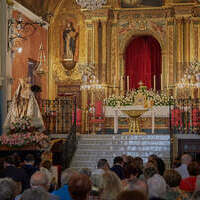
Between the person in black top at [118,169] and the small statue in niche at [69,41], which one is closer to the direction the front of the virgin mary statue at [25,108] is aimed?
the person in black top

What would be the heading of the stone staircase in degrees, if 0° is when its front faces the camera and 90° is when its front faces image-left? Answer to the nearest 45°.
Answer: approximately 0°

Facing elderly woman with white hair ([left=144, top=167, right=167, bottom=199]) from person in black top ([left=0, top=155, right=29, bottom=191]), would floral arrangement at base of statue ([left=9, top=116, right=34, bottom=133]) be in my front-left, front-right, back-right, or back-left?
back-left

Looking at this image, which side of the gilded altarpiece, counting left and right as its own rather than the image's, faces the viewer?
front

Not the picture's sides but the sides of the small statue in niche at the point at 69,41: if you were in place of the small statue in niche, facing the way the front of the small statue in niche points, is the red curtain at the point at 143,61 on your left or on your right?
on your left

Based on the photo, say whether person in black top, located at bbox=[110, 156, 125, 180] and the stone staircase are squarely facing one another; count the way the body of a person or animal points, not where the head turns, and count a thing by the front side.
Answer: yes

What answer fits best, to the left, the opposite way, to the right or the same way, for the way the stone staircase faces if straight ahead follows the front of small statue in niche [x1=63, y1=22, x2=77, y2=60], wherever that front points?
the same way

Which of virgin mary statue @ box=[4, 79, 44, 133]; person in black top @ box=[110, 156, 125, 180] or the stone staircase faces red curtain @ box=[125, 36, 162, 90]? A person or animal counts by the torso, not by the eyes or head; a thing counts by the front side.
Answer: the person in black top

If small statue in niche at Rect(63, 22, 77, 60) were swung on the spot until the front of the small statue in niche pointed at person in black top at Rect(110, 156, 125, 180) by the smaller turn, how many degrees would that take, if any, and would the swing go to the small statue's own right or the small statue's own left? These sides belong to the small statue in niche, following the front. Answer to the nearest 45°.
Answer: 0° — it already faces them

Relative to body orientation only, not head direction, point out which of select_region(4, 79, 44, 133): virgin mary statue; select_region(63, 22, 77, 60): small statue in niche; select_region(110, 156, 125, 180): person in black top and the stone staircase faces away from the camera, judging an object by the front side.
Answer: the person in black top

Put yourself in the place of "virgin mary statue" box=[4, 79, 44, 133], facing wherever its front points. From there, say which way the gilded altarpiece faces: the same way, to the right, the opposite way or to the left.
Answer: the same way

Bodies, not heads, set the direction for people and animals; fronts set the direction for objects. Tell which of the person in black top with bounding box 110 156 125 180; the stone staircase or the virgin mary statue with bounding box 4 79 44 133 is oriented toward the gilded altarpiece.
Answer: the person in black top

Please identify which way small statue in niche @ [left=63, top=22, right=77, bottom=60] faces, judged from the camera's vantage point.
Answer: facing the viewer

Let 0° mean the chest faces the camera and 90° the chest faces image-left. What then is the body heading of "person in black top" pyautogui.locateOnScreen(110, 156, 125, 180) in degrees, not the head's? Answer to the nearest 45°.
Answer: approximately 180°

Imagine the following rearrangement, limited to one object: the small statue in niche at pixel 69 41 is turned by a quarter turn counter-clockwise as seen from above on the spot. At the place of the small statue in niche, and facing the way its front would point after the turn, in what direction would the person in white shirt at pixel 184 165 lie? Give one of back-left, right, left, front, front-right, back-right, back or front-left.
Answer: right

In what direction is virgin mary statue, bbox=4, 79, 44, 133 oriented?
toward the camera

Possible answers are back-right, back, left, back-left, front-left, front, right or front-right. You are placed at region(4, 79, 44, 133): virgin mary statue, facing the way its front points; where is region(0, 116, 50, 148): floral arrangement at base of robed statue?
front

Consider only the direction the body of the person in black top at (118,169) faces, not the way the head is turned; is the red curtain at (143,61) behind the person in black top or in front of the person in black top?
in front

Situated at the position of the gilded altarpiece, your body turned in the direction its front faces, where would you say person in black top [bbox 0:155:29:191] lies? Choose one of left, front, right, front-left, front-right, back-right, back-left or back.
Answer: front

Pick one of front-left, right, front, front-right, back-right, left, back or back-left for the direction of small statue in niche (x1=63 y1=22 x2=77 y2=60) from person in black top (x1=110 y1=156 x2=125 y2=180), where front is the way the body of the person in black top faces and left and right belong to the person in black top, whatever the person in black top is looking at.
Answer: front
